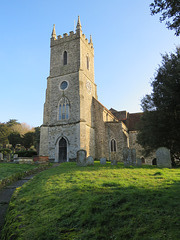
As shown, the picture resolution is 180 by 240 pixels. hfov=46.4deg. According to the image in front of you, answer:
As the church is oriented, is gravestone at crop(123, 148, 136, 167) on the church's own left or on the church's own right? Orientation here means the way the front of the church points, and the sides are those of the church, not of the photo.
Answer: on the church's own left

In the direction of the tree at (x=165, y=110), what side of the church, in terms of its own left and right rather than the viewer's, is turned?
left

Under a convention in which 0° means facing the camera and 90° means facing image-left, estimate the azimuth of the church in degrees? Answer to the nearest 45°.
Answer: approximately 45°
